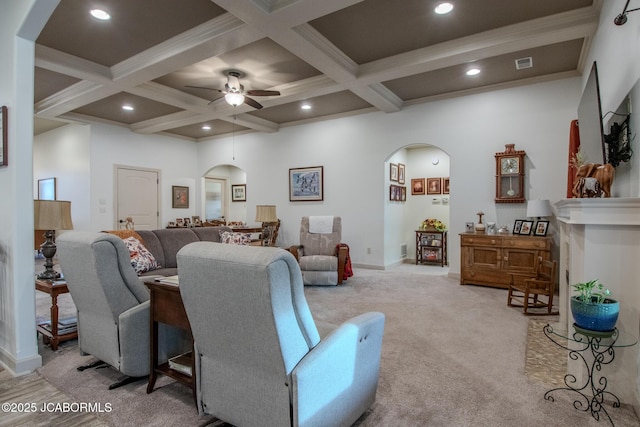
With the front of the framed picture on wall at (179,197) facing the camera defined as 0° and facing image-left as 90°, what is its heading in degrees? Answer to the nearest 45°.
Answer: approximately 315°

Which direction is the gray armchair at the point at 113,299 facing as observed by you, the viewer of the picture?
facing away from the viewer and to the right of the viewer

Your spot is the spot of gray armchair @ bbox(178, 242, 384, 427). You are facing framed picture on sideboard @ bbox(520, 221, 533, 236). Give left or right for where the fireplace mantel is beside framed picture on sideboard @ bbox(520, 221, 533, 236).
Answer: right

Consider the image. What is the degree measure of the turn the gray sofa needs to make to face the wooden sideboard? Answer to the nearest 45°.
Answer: approximately 45° to its left

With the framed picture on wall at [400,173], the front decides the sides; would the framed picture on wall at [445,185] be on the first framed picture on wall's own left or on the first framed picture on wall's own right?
on the first framed picture on wall's own left

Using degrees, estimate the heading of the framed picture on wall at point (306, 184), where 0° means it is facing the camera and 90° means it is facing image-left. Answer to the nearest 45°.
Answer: approximately 45°

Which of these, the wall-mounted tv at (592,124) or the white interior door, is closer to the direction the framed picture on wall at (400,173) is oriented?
the wall-mounted tv

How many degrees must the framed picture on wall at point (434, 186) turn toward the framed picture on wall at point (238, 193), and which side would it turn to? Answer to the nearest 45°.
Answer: approximately 90° to its right
